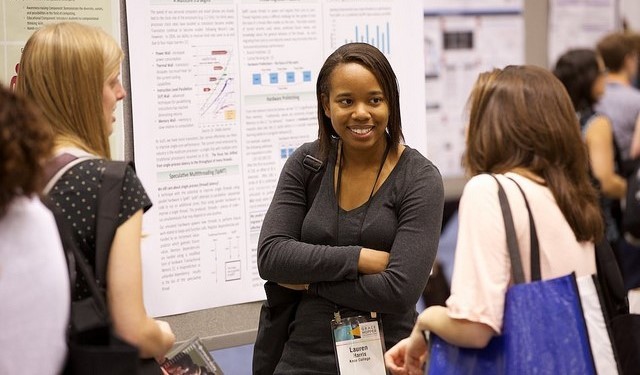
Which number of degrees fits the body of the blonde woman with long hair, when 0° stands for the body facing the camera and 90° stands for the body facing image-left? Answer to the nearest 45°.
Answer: approximately 225°

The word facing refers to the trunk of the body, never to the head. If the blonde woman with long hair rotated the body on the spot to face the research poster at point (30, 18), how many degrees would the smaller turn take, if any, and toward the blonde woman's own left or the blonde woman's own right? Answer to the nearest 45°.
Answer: approximately 45° to the blonde woman's own left

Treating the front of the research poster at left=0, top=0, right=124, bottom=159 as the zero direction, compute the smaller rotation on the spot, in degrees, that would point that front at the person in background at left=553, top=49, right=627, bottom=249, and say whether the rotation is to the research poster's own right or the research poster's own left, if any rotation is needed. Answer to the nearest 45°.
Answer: approximately 135° to the research poster's own left

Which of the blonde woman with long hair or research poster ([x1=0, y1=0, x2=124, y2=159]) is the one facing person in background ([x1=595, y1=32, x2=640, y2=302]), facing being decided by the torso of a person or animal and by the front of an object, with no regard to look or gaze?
the blonde woman with long hair

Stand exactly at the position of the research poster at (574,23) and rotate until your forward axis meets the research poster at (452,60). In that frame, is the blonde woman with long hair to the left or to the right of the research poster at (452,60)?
left

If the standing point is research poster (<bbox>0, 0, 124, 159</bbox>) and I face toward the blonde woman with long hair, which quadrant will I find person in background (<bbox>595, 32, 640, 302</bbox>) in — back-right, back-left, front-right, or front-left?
back-left

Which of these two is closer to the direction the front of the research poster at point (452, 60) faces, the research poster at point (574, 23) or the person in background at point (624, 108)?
the person in background

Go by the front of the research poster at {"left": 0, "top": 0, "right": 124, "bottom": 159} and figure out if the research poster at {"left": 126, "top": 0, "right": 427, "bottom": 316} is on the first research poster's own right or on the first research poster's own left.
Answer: on the first research poster's own left

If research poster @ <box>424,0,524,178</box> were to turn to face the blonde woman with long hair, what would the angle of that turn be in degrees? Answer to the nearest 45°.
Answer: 0° — it already faces them

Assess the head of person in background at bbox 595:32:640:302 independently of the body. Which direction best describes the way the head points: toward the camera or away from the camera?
away from the camera

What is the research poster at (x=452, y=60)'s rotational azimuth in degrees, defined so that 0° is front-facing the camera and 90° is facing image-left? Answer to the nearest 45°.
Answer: approximately 0°
